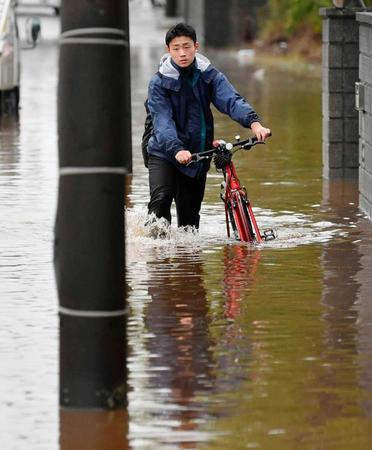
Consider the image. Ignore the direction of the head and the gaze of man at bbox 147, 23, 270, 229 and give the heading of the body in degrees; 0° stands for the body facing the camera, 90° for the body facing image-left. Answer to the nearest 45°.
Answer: approximately 315°

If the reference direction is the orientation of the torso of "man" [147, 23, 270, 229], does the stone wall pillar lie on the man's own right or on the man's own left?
on the man's own left
